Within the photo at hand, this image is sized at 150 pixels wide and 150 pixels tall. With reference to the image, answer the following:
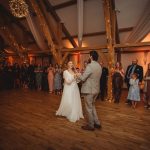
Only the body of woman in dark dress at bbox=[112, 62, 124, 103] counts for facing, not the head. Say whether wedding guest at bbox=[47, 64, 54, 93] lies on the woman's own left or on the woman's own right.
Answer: on the woman's own right

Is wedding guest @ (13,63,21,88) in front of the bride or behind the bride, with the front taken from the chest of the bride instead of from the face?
behind

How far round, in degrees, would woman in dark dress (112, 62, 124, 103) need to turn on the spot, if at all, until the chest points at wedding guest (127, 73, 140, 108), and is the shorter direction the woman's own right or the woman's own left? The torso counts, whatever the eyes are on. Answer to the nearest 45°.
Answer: approximately 45° to the woman's own left

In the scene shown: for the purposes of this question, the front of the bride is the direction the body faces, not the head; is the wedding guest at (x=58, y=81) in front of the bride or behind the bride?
behind

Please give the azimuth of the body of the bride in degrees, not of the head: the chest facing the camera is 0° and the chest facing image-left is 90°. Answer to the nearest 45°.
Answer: approximately 315°

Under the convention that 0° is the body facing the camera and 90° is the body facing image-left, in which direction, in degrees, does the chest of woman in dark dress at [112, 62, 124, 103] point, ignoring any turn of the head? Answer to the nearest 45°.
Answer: approximately 0°

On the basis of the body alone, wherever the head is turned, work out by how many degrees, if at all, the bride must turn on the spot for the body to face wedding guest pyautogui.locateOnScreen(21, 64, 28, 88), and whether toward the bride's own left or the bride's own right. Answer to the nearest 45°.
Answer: approximately 180°
